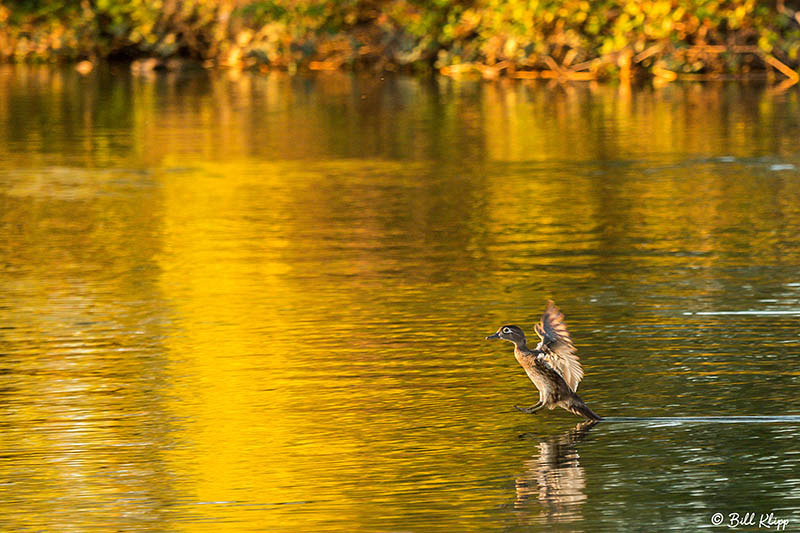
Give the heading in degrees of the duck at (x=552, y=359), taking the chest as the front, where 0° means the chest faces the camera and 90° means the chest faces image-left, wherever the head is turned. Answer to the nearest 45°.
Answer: approximately 90°
